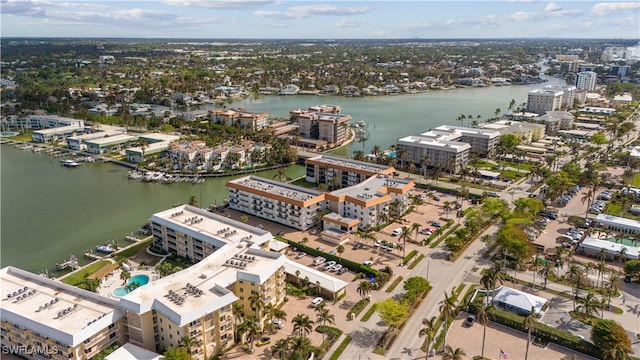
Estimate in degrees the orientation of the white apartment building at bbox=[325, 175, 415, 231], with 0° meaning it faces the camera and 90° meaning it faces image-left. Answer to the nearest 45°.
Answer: approximately 315°

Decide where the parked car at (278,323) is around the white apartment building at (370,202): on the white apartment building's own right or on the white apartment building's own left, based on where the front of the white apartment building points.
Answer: on the white apartment building's own right

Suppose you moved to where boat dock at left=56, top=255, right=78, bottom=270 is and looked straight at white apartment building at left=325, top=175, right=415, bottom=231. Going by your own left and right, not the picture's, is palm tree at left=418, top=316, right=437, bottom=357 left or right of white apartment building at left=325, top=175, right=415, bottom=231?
right

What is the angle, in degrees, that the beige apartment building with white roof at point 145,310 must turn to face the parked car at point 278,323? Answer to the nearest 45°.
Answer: approximately 45° to its left

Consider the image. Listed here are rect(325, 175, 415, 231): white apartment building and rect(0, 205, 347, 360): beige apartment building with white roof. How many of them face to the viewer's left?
0

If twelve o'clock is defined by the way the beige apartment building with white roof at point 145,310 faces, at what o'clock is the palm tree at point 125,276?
The palm tree is roughly at 7 o'clock from the beige apartment building with white roof.

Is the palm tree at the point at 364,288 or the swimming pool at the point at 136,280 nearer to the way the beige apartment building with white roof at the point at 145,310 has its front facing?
the palm tree

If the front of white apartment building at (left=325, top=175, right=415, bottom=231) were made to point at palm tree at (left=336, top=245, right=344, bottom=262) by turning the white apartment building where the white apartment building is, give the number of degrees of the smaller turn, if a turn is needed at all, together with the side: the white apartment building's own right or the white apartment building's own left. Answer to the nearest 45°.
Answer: approximately 45° to the white apartment building's own right

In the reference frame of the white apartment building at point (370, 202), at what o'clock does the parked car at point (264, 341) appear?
The parked car is roughly at 2 o'clock from the white apartment building.

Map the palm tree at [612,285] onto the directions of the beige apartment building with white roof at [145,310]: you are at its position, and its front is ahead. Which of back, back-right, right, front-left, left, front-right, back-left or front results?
front-left

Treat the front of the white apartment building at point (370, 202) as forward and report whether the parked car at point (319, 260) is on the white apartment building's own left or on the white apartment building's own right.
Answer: on the white apartment building's own right

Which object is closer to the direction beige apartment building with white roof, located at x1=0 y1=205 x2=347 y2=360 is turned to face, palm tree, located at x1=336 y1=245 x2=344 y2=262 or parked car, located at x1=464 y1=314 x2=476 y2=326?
the parked car
